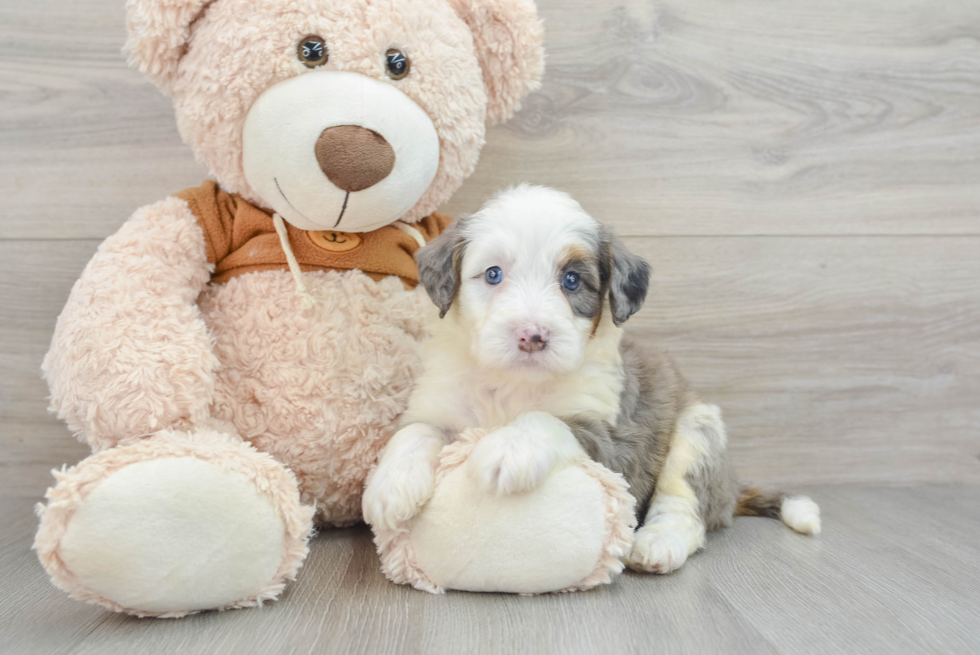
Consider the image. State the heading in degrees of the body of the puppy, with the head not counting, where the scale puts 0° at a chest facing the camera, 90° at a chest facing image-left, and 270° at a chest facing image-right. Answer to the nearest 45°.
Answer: approximately 45°

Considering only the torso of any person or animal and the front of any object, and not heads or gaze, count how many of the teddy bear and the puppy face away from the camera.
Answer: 0

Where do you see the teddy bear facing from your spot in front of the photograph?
facing the viewer

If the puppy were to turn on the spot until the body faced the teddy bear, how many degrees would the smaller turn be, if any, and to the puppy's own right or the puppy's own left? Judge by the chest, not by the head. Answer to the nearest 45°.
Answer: approximately 45° to the puppy's own right

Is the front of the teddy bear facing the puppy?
no
